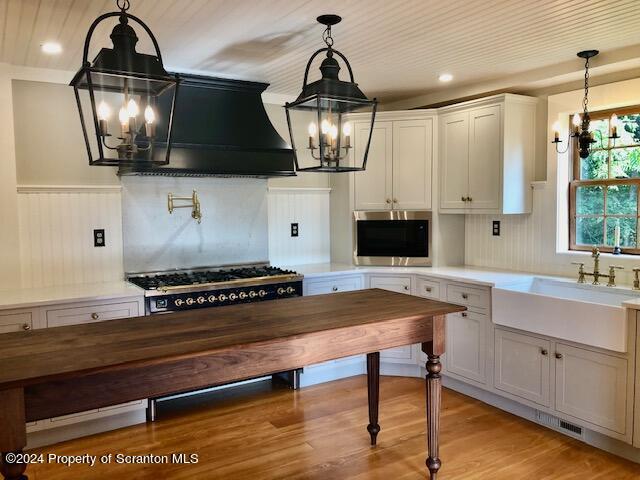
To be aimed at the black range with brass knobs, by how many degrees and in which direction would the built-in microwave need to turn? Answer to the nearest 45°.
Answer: approximately 45° to its right

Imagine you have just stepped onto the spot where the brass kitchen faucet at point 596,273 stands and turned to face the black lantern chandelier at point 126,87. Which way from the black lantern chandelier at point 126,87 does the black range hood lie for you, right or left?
right

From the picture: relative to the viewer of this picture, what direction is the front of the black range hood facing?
facing the viewer and to the right of the viewer

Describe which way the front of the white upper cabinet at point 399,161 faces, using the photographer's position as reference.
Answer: facing the viewer

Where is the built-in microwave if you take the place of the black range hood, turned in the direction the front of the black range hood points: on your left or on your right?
on your left

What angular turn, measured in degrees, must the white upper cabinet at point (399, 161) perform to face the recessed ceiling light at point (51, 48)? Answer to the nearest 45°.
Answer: approximately 45° to its right

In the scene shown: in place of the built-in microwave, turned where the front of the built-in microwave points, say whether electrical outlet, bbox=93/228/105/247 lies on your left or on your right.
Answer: on your right

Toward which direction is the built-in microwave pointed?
toward the camera

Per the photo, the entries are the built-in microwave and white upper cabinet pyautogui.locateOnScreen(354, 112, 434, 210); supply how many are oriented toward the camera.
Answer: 2
